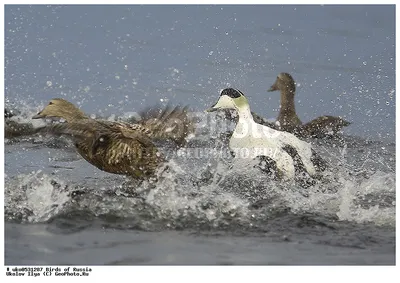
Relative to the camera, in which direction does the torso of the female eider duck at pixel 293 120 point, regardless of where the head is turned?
to the viewer's left

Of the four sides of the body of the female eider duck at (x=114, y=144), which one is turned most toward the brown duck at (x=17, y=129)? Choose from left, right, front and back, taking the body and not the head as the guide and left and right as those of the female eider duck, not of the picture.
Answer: front

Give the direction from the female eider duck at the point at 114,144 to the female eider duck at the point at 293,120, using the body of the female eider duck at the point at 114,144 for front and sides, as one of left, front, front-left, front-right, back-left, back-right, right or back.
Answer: back-right

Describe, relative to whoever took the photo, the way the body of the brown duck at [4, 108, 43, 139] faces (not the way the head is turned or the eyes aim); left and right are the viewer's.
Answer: facing to the left of the viewer

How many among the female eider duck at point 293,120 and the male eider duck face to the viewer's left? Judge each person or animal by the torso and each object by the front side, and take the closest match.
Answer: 2

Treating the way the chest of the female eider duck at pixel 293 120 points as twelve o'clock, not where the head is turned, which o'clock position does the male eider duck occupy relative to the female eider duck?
The male eider duck is roughly at 9 o'clock from the female eider duck.

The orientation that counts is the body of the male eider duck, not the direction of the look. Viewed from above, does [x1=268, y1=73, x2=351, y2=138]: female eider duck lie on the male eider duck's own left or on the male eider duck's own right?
on the male eider duck's own right

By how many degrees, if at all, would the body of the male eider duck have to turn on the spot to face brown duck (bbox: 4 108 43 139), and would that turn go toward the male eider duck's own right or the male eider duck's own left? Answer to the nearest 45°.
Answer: approximately 45° to the male eider duck's own left

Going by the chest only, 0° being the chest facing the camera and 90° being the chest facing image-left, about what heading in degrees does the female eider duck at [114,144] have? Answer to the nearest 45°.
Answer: approximately 90°

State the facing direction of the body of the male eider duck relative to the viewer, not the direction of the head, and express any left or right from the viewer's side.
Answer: facing to the left of the viewer
